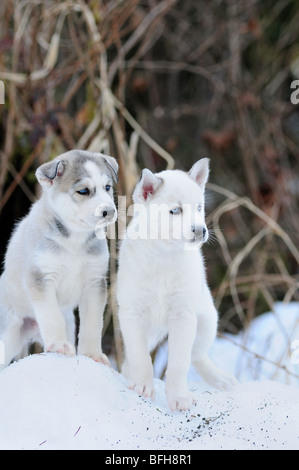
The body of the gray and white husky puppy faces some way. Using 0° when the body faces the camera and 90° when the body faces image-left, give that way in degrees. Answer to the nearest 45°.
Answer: approximately 315°

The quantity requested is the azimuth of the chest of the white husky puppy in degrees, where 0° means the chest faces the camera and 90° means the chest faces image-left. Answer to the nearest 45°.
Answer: approximately 0°
